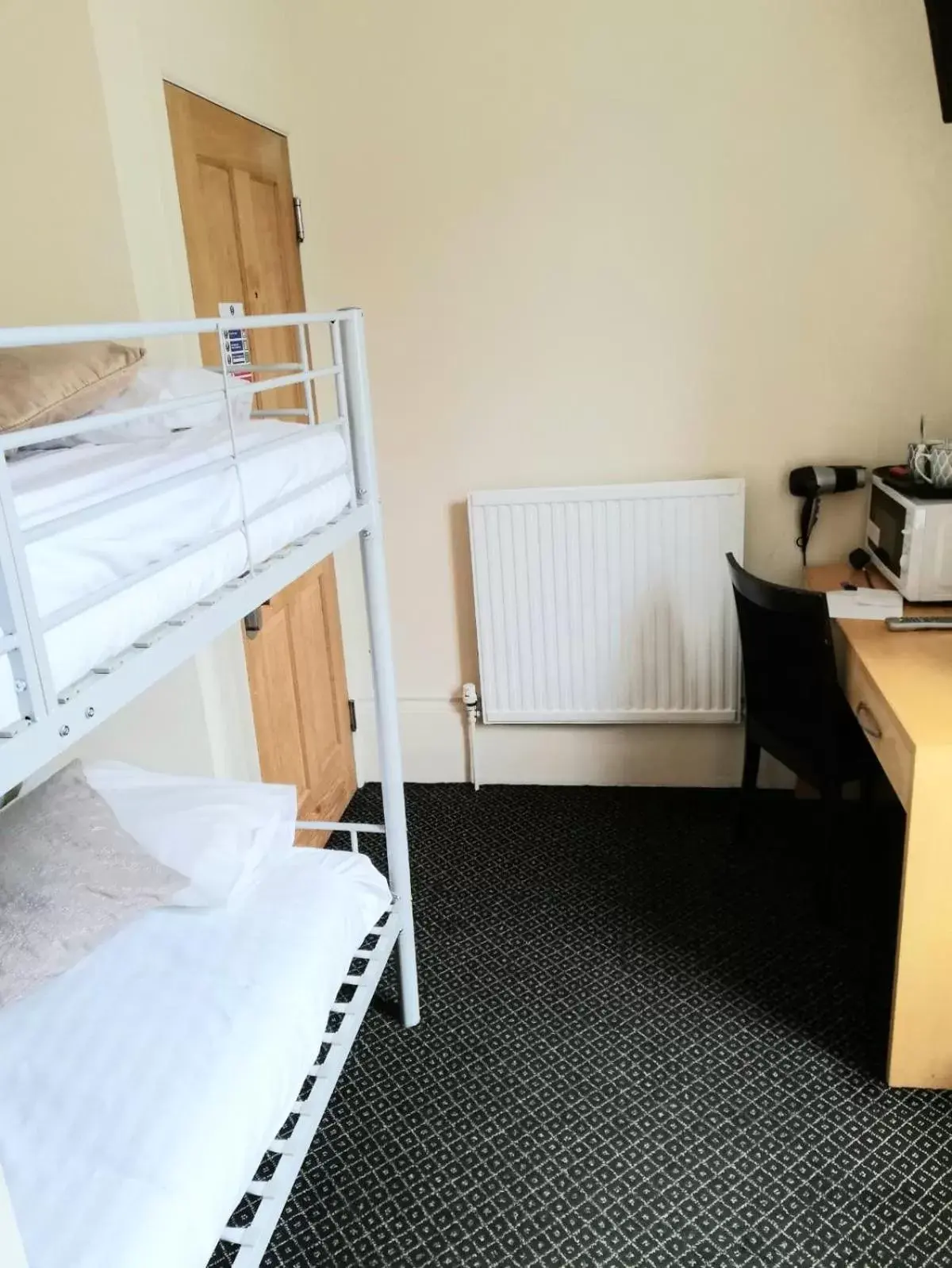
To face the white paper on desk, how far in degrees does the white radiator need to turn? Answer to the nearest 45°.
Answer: approximately 45° to its left

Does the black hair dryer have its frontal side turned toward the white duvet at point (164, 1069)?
no

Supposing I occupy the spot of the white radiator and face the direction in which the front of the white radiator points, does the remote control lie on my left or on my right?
on my left

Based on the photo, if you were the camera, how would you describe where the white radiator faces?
facing the viewer

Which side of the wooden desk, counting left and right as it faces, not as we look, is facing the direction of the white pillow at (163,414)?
front

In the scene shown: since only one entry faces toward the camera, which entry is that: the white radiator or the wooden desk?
the white radiator

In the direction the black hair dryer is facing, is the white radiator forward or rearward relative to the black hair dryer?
rearward

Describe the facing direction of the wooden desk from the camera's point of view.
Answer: facing to the left of the viewer

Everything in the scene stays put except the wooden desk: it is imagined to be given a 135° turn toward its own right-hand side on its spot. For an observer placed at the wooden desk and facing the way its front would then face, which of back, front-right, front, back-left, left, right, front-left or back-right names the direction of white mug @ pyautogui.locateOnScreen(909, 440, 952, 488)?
front-left

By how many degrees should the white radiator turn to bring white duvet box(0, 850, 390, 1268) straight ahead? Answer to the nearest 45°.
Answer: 0° — it already faces it

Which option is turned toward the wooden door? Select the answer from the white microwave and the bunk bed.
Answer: the white microwave

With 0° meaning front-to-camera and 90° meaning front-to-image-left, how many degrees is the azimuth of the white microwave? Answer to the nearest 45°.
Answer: approximately 90°

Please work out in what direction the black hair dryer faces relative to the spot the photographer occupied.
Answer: facing to the right of the viewer

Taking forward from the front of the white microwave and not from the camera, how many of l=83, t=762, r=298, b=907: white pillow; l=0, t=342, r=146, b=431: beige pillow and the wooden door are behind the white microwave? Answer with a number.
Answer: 0
